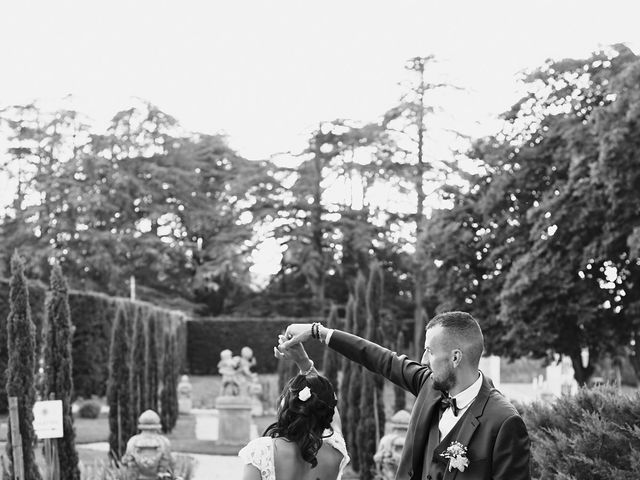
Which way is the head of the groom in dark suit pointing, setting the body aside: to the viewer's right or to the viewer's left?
to the viewer's left

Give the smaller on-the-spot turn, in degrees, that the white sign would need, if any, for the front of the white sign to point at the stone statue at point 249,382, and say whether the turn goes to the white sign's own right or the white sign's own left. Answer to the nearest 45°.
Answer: approximately 180°

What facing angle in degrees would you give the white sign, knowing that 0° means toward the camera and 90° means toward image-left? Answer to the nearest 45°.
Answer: approximately 0°

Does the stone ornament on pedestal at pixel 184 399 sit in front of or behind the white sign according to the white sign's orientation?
behind

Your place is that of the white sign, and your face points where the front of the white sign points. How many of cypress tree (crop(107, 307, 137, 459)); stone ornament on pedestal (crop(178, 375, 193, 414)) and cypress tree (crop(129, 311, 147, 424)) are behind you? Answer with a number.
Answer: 3

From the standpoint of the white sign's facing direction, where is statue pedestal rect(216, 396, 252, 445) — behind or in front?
behind

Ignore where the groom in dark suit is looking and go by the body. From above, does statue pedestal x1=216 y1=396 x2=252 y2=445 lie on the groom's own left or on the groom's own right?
on the groom's own right
